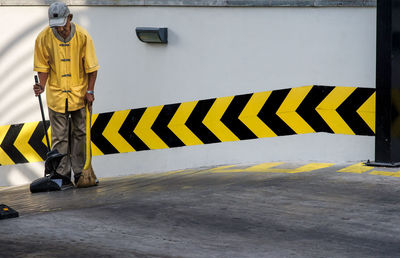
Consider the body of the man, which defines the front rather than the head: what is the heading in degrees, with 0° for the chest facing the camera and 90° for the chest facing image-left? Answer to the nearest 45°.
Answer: approximately 0°
